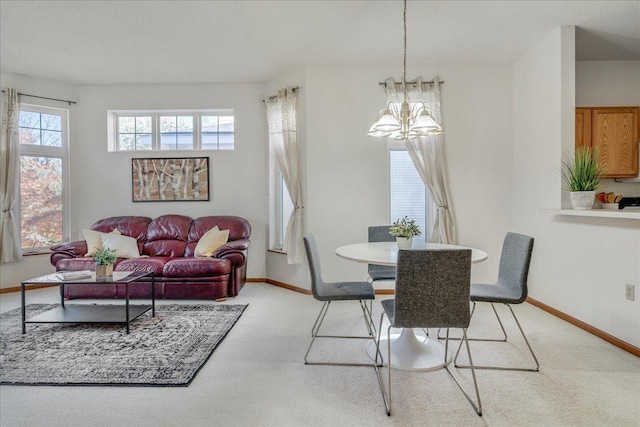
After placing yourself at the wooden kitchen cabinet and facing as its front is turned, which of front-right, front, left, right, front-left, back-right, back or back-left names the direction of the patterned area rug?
front-right

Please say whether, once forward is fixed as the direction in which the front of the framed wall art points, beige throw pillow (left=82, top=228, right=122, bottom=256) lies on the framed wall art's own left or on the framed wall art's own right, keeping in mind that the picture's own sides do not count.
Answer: on the framed wall art's own right

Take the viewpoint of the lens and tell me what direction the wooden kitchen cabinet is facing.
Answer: facing the viewer

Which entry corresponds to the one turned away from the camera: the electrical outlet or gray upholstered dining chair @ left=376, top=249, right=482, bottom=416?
the gray upholstered dining chair

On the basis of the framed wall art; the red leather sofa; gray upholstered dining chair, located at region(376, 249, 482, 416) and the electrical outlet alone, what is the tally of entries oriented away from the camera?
1

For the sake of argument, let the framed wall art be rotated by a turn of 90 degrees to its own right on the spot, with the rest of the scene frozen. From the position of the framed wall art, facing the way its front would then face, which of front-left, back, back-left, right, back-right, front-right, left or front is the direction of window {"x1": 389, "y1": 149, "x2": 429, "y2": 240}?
back-left

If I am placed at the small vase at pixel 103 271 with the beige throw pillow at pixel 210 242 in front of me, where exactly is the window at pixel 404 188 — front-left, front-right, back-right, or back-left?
front-right

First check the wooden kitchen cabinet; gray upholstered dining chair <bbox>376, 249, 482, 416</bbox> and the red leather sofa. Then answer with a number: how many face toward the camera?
2

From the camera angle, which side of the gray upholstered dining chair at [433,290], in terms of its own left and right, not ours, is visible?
back

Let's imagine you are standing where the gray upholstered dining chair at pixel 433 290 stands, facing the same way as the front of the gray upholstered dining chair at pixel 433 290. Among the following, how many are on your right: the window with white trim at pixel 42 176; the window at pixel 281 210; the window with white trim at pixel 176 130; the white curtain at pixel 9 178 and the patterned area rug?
0

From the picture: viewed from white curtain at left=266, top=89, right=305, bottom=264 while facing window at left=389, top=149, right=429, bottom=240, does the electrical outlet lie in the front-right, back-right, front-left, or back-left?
front-right

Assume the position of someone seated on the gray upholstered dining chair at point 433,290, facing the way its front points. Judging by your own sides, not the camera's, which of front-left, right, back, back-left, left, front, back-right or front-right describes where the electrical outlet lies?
front-right

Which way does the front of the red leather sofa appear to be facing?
toward the camera

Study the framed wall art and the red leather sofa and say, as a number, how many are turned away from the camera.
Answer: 0

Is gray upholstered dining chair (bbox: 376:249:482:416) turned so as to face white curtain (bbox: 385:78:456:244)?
yes

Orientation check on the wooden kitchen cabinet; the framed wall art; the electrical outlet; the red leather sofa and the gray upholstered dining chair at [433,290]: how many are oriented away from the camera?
1
